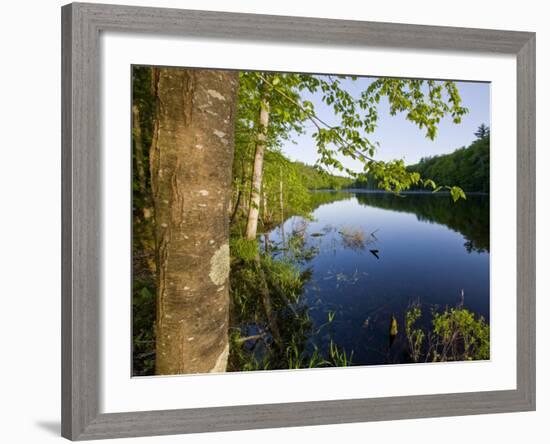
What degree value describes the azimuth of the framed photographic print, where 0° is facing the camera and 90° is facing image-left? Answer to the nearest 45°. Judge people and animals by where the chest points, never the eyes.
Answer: approximately 315°
